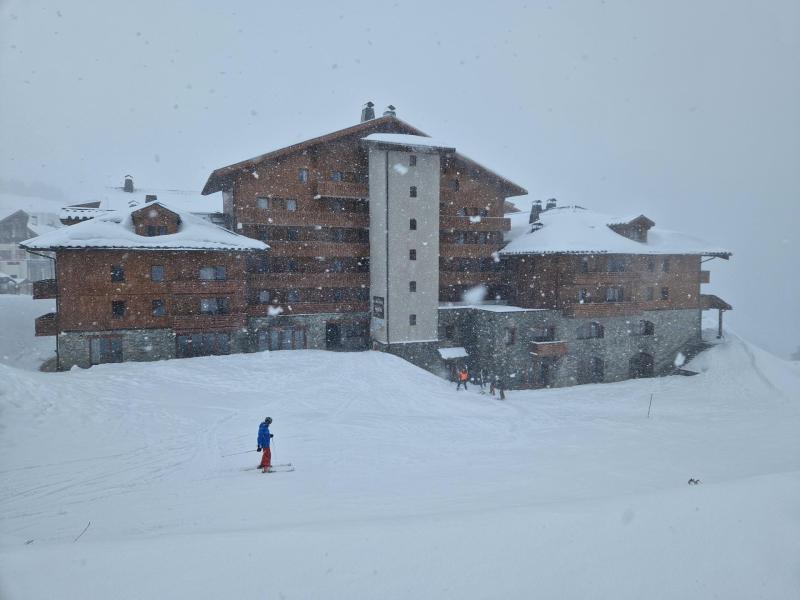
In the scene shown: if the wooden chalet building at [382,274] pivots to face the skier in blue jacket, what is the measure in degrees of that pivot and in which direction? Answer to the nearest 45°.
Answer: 0° — it already faces them

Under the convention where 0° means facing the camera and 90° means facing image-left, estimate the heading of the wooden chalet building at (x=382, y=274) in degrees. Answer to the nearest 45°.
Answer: approximately 0°
